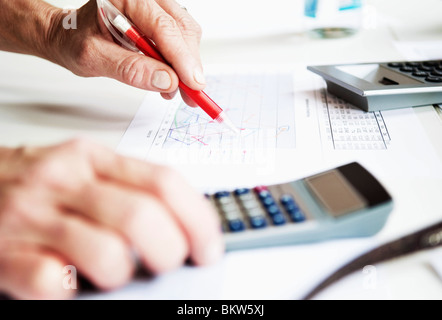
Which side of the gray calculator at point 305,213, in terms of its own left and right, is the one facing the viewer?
left

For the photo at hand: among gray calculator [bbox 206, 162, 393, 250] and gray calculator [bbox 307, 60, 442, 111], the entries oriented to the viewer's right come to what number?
1

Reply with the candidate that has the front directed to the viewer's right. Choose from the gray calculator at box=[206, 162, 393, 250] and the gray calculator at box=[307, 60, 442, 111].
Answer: the gray calculator at box=[307, 60, 442, 111]

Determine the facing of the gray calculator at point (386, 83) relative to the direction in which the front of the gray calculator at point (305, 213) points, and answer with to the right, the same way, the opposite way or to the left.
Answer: the opposite way

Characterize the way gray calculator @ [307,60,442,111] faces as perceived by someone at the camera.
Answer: facing to the right of the viewer
